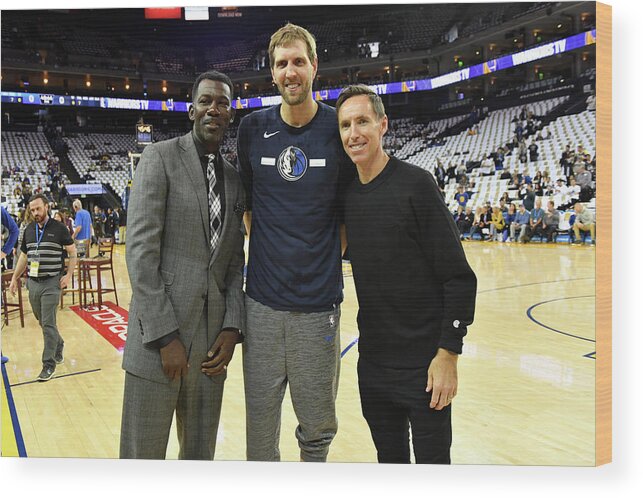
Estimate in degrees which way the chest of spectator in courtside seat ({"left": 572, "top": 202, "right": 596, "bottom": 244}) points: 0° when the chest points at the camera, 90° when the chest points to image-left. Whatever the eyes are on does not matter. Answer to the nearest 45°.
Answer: approximately 45°

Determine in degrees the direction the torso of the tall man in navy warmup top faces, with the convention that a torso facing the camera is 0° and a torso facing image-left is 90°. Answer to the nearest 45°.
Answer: approximately 0°
